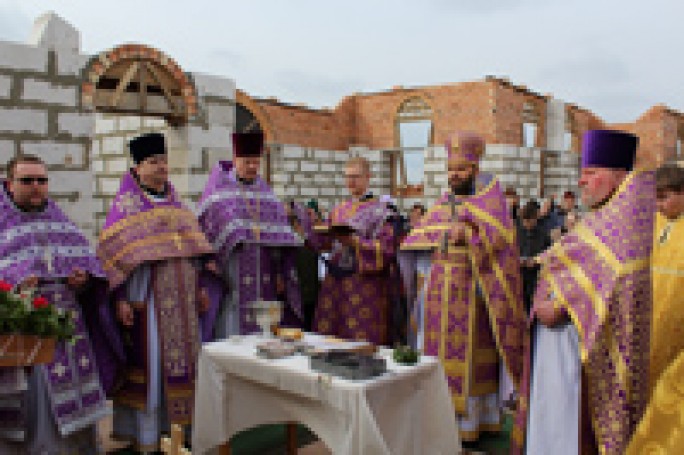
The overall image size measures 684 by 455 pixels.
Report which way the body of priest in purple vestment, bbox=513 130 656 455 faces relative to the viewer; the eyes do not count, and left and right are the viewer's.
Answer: facing to the left of the viewer

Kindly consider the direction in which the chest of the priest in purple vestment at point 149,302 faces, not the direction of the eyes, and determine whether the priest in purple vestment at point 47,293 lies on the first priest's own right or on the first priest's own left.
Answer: on the first priest's own right

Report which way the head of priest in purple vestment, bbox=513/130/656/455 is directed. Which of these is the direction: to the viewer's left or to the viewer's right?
to the viewer's left

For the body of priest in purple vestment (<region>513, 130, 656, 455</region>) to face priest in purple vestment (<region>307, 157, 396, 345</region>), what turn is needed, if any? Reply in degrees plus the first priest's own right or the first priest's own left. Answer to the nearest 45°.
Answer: approximately 45° to the first priest's own right

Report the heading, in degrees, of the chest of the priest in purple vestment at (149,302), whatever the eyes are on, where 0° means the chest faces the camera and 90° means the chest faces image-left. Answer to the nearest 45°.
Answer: approximately 315°

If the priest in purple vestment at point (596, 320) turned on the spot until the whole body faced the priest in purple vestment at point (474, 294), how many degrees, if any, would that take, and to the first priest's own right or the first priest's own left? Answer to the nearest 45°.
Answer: approximately 45° to the first priest's own right

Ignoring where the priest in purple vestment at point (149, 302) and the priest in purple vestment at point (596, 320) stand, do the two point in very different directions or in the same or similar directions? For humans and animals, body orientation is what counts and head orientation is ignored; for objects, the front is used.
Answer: very different directions

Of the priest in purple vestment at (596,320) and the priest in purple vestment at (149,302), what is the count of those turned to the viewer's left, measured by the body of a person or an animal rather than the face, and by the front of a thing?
1
